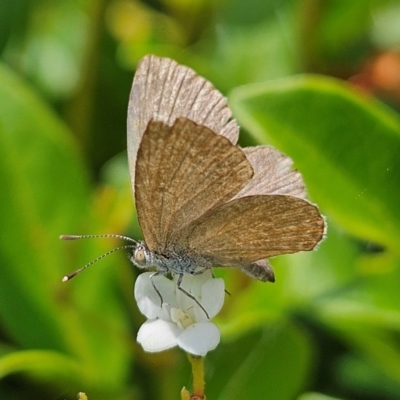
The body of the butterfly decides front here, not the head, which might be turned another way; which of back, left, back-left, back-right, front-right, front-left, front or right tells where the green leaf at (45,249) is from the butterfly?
front-right

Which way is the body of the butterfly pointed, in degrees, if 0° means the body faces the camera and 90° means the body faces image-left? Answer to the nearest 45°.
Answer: approximately 90°
